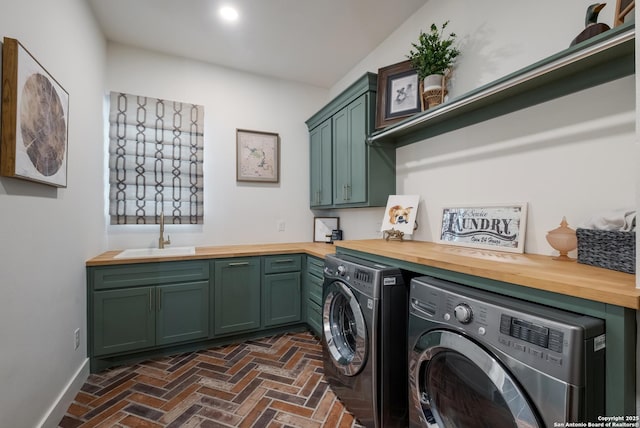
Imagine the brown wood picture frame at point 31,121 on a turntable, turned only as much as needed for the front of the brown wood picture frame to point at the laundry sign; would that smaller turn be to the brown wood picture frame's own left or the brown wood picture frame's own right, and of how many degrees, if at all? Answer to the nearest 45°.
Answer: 0° — it already faces it

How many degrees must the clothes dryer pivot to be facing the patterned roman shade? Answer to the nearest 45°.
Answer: approximately 45° to its right

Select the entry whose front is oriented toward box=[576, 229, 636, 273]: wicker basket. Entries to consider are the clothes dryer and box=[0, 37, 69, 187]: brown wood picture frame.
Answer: the brown wood picture frame

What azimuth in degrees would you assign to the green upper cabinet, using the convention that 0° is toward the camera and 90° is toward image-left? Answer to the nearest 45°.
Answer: approximately 45°

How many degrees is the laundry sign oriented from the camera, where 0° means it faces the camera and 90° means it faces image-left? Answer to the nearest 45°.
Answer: approximately 45°

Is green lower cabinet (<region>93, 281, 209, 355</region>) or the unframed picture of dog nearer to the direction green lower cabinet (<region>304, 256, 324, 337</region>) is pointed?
the green lower cabinet

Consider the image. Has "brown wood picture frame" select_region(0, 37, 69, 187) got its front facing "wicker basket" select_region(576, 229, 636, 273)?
yes
